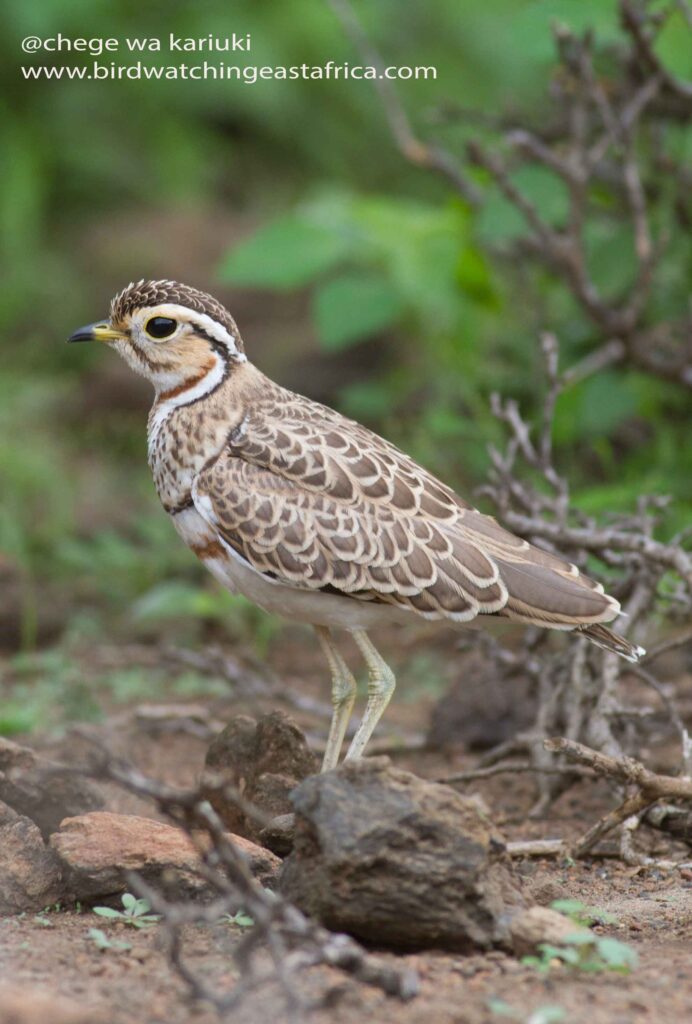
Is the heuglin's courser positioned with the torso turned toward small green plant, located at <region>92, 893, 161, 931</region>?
no

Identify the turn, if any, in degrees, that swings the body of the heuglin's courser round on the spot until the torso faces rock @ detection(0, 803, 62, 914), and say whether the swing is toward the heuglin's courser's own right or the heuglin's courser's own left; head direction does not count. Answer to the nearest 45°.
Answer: approximately 45° to the heuglin's courser's own left

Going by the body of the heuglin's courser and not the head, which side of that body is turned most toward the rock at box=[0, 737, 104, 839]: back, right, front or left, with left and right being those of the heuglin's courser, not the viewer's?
front

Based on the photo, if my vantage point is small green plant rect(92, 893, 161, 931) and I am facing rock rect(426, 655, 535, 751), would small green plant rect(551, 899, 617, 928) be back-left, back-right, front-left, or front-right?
front-right

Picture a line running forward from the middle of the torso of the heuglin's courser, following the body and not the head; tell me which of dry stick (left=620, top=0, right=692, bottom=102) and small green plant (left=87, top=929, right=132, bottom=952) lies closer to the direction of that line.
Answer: the small green plant

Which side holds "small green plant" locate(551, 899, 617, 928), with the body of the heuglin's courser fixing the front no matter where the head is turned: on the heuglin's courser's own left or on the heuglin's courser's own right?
on the heuglin's courser's own left

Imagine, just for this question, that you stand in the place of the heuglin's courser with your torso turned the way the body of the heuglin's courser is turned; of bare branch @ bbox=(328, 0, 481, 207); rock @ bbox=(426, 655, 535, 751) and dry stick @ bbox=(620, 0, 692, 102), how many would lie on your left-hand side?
0

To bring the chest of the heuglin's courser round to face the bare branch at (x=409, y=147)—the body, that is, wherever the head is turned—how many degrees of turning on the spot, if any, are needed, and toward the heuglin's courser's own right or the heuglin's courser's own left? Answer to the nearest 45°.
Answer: approximately 90° to the heuglin's courser's own right

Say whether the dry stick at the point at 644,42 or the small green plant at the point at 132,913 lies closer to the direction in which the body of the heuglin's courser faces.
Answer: the small green plant

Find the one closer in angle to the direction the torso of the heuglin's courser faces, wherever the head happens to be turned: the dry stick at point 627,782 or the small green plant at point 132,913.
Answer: the small green plant

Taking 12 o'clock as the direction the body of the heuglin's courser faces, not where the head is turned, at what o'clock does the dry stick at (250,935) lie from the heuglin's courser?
The dry stick is roughly at 9 o'clock from the heuglin's courser.

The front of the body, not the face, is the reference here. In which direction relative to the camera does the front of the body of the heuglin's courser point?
to the viewer's left

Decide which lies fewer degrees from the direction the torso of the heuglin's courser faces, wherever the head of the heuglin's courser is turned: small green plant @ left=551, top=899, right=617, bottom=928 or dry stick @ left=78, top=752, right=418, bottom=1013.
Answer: the dry stick

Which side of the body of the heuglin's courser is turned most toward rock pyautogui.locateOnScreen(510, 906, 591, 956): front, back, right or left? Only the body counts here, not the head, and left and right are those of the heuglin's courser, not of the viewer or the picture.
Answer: left
